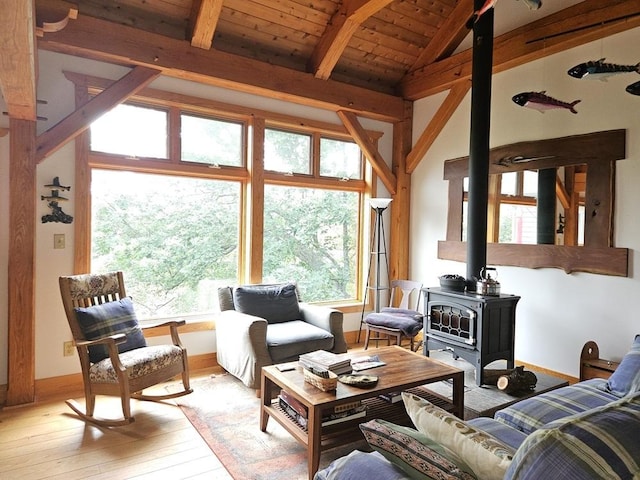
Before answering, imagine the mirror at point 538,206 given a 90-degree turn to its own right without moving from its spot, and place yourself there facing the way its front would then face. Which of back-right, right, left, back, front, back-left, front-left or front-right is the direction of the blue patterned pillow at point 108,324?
left

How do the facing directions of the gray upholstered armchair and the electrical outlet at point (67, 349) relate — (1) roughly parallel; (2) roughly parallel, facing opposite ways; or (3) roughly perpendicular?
roughly parallel

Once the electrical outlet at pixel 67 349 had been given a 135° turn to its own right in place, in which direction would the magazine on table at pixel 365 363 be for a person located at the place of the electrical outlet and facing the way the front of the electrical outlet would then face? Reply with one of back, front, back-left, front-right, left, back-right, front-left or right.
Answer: back

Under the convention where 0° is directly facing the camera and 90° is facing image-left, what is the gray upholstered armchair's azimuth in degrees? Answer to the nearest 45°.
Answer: approximately 315°

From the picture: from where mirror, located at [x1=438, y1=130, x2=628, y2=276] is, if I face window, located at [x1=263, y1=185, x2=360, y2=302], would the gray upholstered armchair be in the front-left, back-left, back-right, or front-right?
front-left

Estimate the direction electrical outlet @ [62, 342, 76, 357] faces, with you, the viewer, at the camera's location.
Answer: facing the viewer

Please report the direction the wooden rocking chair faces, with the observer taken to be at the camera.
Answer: facing the viewer and to the right of the viewer

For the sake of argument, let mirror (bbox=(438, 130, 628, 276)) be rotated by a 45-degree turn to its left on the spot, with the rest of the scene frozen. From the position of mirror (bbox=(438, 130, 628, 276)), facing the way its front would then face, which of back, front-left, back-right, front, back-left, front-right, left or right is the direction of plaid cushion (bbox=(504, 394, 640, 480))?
front

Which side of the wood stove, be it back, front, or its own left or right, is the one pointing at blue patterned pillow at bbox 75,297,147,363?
front

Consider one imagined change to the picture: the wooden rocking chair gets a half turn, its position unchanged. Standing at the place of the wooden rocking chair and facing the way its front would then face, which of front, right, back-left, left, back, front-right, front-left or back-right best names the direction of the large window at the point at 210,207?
right

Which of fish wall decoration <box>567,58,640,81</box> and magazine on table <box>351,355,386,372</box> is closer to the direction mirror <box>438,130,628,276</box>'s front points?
the magazine on table

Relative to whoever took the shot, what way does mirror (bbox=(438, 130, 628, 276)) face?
facing the viewer and to the left of the viewer

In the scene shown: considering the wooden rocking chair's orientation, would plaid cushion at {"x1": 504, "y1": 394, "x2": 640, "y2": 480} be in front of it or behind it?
in front

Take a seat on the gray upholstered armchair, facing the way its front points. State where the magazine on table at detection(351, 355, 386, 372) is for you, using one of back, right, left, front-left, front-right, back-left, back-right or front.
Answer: front

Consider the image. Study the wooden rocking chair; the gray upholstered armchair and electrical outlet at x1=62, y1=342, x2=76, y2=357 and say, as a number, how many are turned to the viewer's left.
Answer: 0
